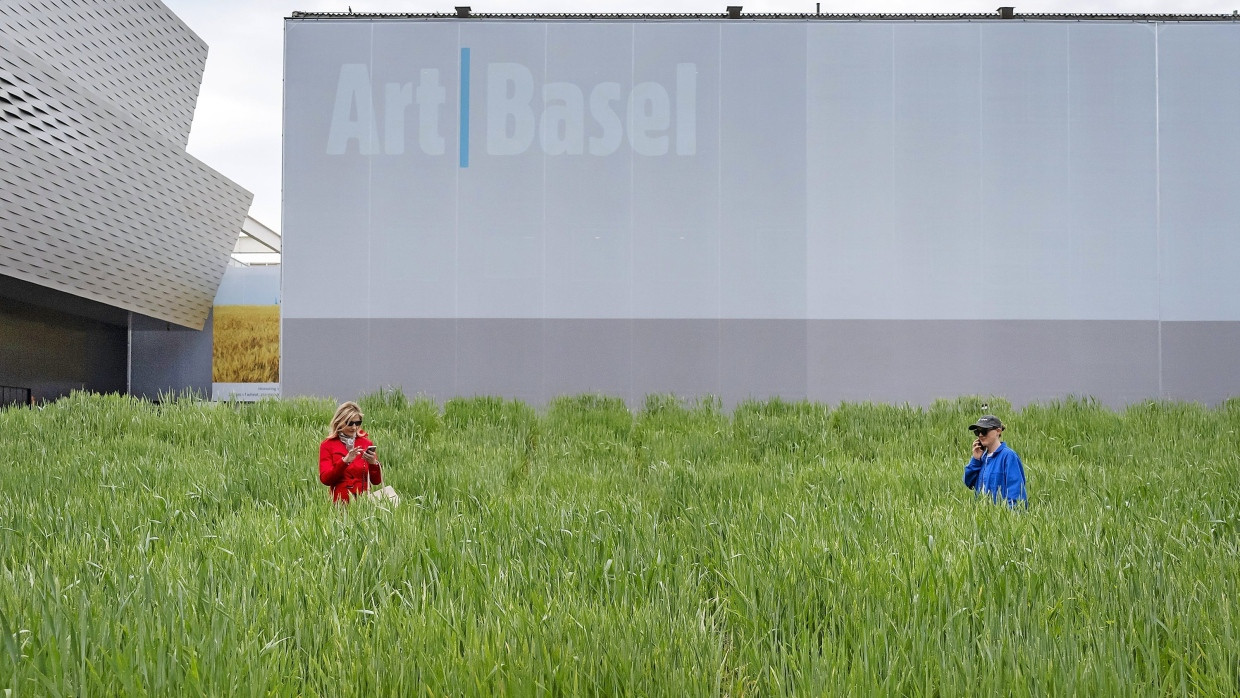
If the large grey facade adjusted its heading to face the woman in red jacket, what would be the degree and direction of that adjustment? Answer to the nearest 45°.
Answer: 0° — it already faces them

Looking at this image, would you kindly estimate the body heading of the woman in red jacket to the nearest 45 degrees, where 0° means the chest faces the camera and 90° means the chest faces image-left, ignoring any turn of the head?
approximately 315°

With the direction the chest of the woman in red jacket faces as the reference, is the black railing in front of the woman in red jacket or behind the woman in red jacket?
behind

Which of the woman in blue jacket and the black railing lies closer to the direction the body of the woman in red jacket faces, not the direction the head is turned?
the woman in blue jacket

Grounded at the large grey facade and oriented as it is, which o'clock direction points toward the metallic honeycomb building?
The metallic honeycomb building is roughly at 3 o'clock from the large grey facade.

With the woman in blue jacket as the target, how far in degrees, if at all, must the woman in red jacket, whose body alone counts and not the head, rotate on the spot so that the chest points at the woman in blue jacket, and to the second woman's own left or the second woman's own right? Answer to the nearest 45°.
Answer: approximately 45° to the second woman's own left

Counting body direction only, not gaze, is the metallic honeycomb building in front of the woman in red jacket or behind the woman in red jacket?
behind

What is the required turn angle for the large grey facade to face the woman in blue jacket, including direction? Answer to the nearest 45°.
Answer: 0° — it already faces them

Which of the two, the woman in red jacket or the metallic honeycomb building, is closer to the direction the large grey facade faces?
the woman in red jacket
